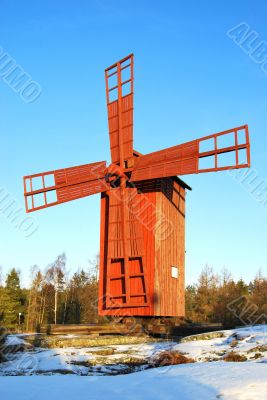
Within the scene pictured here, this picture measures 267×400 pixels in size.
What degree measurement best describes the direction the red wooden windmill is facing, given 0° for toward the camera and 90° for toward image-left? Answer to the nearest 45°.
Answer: approximately 45°
